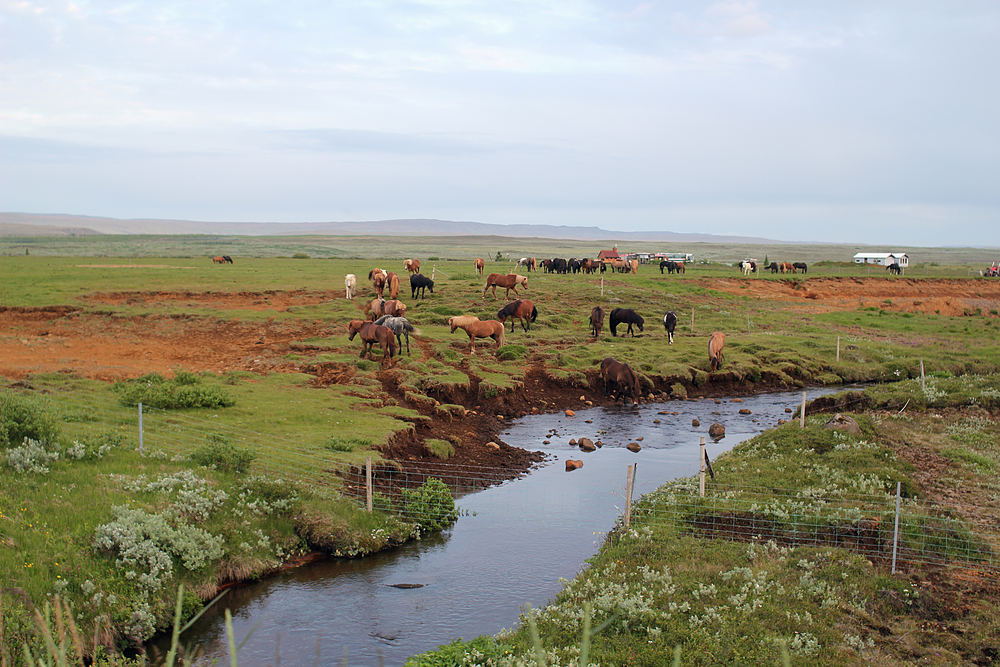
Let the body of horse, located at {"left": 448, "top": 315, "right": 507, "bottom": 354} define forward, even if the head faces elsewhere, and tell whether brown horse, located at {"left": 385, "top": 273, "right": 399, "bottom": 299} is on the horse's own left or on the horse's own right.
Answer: on the horse's own right

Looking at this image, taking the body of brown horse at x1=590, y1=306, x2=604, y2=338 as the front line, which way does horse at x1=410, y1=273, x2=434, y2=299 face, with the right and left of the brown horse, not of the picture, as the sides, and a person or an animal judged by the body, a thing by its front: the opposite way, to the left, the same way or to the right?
to the left

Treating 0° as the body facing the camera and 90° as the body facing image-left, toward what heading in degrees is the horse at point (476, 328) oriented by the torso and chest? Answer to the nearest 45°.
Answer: approximately 90°

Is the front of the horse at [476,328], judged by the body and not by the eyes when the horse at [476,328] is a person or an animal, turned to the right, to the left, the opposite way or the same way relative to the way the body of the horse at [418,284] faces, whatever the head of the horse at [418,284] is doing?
the opposite way

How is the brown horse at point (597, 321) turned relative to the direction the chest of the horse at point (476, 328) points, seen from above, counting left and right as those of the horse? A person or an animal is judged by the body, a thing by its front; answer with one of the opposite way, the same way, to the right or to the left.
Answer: to the left
